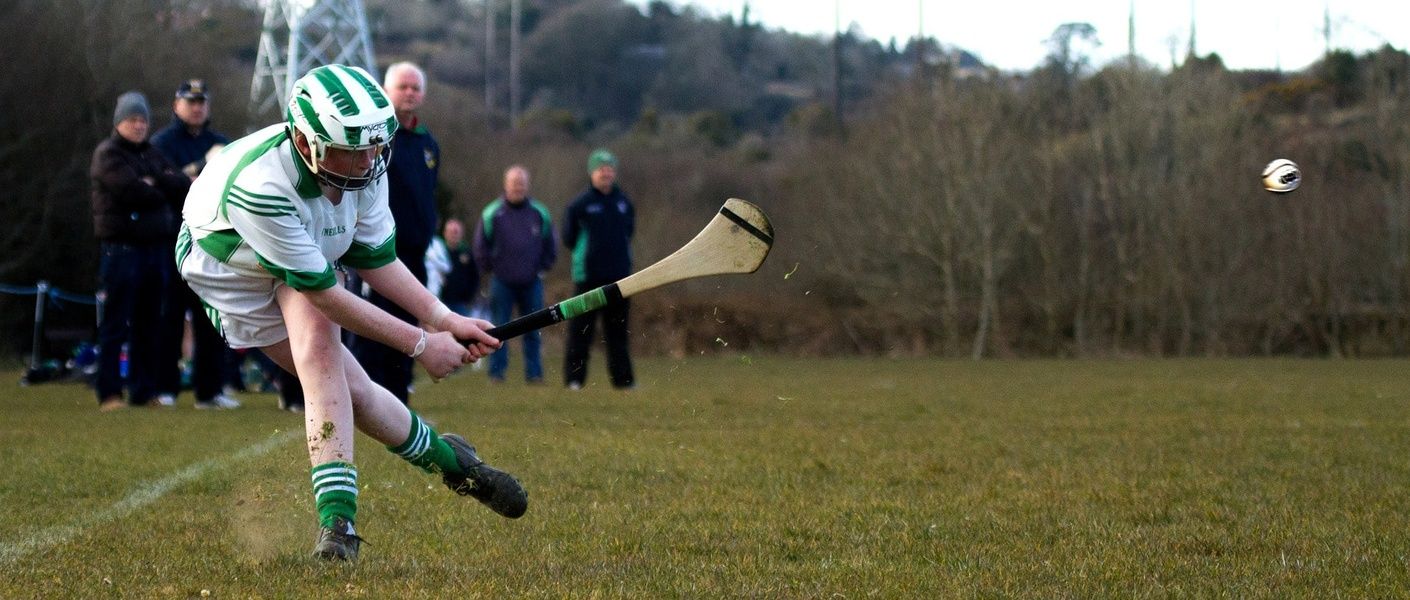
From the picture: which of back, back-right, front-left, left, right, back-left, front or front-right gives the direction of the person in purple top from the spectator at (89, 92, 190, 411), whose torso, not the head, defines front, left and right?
left

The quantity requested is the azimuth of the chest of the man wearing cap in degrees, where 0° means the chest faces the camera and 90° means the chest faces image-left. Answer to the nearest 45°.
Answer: approximately 0°

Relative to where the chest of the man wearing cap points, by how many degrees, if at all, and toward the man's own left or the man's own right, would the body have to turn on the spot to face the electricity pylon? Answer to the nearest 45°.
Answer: approximately 180°
